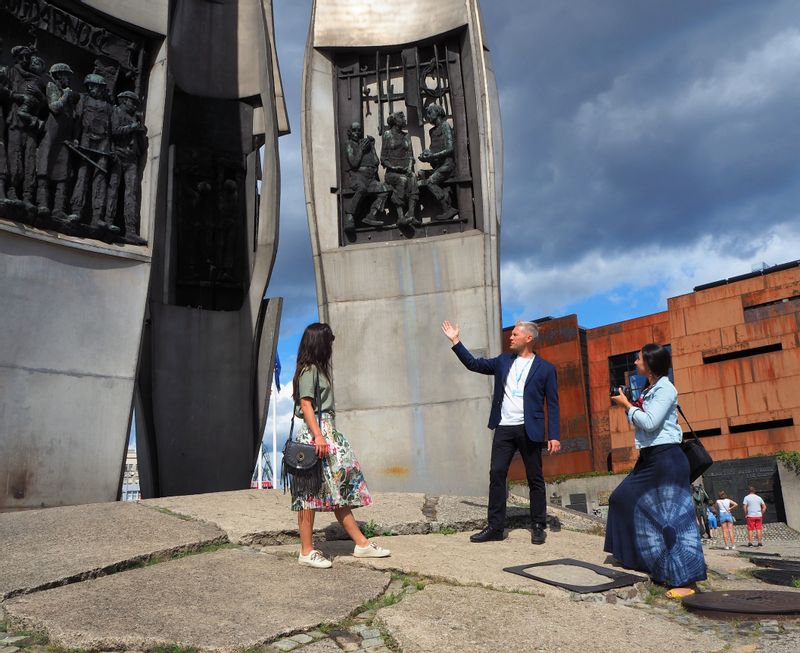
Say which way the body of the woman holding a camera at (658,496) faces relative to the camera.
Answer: to the viewer's left

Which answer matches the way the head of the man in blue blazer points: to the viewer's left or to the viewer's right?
to the viewer's left

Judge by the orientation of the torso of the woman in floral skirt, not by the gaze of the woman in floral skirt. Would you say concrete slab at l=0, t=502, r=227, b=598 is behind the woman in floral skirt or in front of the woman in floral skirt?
behind

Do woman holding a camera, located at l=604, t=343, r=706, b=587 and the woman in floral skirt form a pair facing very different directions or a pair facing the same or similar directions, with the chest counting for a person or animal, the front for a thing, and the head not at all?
very different directions

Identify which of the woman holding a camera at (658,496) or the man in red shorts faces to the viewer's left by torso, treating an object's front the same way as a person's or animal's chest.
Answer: the woman holding a camera

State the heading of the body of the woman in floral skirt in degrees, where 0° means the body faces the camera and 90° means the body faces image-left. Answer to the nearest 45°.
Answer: approximately 270°

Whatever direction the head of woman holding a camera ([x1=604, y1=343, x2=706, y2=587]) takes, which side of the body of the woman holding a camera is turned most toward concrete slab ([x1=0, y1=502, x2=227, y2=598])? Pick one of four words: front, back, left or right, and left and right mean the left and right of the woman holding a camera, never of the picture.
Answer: front

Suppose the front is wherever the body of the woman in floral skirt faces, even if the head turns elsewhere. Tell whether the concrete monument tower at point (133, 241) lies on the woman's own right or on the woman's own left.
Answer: on the woman's own left

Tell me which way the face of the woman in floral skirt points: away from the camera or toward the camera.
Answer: away from the camera
